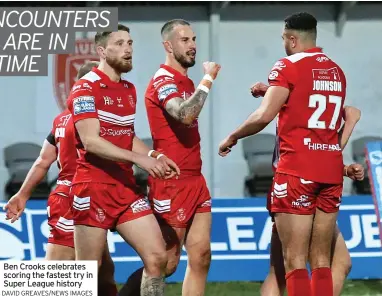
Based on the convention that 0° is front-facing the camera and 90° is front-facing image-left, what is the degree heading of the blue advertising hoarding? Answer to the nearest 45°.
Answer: approximately 0°

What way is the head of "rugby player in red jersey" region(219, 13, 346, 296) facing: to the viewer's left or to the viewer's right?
to the viewer's left

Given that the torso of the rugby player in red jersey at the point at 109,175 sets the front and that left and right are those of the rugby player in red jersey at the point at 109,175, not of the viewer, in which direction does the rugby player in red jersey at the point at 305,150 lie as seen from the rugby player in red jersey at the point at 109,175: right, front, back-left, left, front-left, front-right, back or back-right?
front-left

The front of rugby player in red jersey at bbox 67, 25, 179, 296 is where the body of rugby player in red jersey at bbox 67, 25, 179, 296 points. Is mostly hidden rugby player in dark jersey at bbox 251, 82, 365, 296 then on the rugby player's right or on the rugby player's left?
on the rugby player's left

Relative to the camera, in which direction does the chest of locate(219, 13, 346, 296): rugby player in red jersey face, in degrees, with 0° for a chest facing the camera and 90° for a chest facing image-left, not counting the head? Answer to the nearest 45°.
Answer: approximately 135°

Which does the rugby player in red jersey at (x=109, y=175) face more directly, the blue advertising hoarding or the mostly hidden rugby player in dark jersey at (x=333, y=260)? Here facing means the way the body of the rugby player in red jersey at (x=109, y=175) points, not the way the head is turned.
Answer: the mostly hidden rugby player in dark jersey

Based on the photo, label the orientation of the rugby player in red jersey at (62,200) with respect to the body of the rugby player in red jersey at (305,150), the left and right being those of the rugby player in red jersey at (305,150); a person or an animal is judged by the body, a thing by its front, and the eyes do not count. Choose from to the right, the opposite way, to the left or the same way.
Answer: to the right
